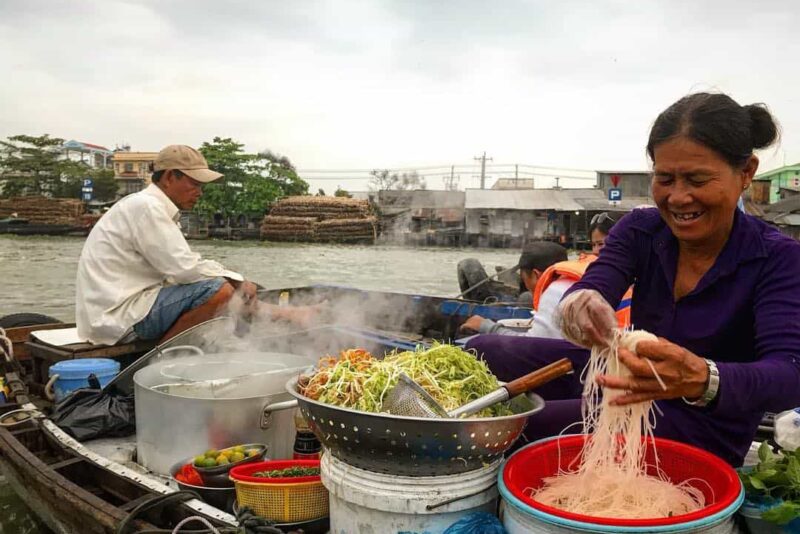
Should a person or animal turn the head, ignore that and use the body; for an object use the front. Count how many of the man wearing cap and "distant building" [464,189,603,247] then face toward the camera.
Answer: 1

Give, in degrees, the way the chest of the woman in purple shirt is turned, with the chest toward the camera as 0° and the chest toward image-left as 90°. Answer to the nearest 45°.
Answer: approximately 45°

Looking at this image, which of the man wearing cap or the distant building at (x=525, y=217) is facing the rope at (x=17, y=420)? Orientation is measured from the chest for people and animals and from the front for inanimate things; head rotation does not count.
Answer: the distant building

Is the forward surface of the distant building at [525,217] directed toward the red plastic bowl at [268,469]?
yes

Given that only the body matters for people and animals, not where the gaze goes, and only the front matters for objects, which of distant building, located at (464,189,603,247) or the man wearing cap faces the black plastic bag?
the distant building

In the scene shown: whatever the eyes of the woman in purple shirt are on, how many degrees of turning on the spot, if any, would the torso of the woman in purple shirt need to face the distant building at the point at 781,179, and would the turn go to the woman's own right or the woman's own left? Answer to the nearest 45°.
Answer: approximately 135° to the woman's own right

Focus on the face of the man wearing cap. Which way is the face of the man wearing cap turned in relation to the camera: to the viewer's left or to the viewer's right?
to the viewer's right

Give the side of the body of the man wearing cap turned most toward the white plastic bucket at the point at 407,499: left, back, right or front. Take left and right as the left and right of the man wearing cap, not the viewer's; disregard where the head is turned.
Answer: right

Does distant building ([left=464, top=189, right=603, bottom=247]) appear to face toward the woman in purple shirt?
yes

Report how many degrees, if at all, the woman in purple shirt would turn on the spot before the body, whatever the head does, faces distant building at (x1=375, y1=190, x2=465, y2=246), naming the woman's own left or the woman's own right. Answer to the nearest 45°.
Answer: approximately 135° to the woman's own right

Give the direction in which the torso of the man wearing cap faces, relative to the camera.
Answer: to the viewer's right

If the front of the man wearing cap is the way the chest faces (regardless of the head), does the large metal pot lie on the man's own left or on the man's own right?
on the man's own right
